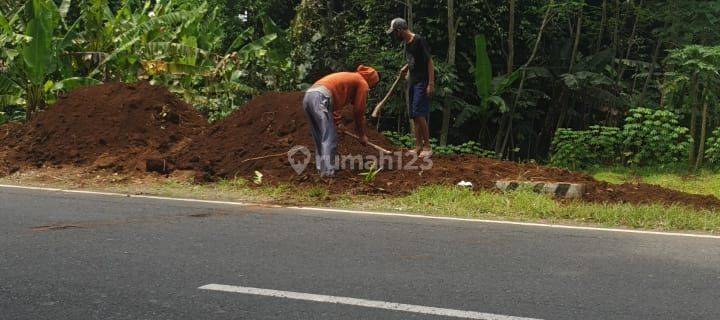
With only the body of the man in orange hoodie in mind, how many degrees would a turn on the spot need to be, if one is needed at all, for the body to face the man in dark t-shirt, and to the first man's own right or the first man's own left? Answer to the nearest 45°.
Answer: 0° — they already face them

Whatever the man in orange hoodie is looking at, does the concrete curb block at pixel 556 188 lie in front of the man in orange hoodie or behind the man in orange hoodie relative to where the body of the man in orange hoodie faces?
in front

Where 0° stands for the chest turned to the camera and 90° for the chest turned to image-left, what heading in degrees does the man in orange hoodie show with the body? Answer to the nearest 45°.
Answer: approximately 270°

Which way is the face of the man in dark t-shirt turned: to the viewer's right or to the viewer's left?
to the viewer's left

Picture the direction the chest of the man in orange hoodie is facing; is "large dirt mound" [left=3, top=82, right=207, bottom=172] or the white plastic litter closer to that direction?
the white plastic litter

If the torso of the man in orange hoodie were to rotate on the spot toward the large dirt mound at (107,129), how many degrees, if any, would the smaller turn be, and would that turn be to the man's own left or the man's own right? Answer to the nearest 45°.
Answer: approximately 135° to the man's own left

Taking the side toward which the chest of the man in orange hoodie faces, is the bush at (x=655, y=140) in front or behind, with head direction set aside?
in front

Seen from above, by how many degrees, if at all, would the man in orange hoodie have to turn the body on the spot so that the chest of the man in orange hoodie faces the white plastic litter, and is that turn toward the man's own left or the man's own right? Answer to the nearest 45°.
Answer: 0° — they already face it

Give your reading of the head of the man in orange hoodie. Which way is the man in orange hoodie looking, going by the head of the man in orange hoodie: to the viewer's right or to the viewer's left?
to the viewer's right

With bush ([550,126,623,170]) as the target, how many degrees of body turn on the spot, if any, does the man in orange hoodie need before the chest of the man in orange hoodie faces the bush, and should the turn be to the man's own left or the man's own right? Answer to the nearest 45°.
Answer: approximately 45° to the man's own left
